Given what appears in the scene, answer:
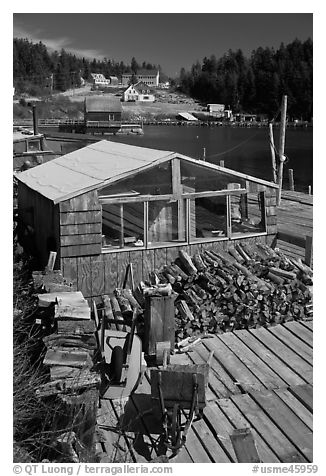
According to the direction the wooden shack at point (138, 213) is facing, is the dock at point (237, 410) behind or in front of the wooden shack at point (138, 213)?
in front

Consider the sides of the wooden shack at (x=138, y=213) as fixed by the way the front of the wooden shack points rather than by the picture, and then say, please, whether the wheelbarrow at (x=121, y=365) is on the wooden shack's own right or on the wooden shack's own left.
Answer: on the wooden shack's own right

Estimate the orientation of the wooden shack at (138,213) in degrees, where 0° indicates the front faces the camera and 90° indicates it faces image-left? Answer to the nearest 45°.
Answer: approximately 315°

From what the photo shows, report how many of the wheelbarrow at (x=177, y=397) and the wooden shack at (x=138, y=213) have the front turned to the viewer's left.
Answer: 0

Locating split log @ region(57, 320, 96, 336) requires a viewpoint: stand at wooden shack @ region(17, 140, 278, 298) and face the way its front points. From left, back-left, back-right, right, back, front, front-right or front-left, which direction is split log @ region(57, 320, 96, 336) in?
front-right
